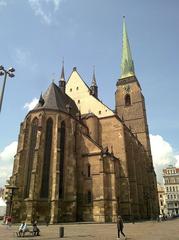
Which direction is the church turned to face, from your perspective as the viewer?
facing away from the viewer and to the right of the viewer
